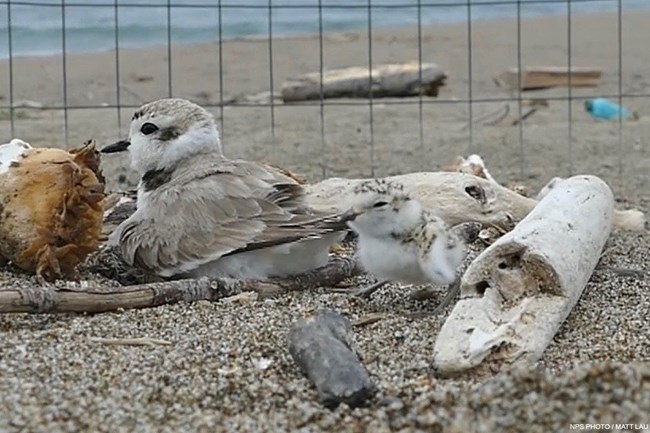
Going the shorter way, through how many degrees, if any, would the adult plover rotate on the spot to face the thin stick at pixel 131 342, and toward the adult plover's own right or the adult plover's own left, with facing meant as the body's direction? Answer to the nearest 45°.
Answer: approximately 90° to the adult plover's own left

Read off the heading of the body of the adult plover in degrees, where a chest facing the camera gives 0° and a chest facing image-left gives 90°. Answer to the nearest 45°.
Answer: approximately 90°

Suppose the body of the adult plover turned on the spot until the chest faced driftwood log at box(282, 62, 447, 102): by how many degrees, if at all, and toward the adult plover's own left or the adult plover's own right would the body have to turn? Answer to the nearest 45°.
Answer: approximately 90° to the adult plover's own right

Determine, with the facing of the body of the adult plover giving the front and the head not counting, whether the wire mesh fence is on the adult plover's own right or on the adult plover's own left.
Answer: on the adult plover's own right

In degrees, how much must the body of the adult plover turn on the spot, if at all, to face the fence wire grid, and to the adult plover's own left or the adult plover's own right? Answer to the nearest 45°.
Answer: approximately 90° to the adult plover's own right

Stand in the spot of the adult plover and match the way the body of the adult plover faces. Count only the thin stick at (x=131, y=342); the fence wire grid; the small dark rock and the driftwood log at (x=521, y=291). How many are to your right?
1

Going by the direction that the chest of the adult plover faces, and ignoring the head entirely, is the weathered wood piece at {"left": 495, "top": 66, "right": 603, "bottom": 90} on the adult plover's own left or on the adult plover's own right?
on the adult plover's own right
